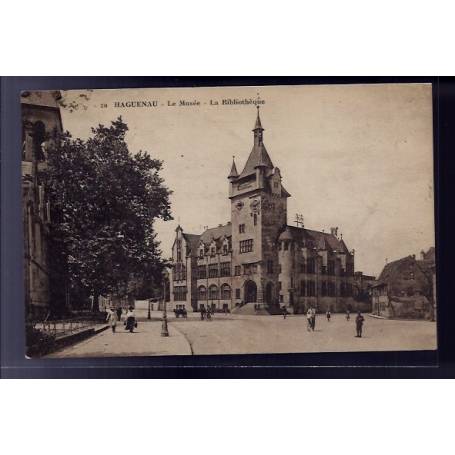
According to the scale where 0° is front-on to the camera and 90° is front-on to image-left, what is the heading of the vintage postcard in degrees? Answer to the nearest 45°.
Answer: approximately 0°
